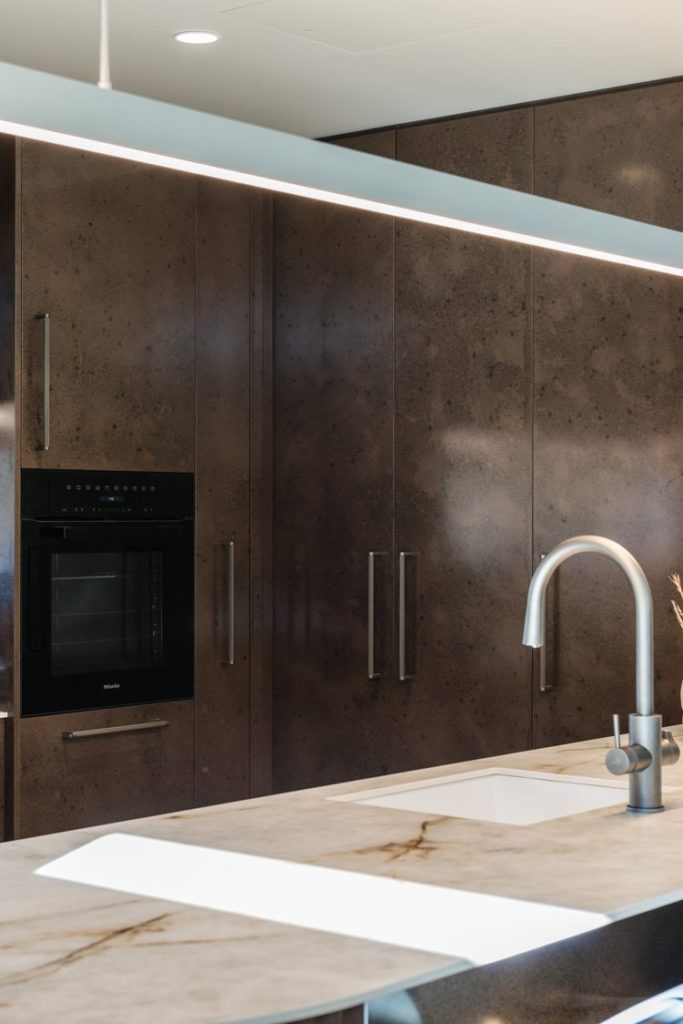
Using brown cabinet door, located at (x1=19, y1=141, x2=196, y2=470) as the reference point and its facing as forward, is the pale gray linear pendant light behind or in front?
in front

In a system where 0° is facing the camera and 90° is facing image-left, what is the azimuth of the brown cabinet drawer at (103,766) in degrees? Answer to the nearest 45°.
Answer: approximately 315°

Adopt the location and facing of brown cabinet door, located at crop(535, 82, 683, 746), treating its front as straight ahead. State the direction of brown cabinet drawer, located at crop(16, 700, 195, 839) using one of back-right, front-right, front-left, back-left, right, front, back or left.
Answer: front-right

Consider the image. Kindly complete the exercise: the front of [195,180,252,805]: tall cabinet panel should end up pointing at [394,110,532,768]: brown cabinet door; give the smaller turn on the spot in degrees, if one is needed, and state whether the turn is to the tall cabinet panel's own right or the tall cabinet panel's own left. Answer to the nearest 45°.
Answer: approximately 45° to the tall cabinet panel's own left

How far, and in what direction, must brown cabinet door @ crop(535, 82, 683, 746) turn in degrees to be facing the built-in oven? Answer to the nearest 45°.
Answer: approximately 45° to its right

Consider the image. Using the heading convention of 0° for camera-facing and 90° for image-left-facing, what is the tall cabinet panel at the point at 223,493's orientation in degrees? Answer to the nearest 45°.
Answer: approximately 315°

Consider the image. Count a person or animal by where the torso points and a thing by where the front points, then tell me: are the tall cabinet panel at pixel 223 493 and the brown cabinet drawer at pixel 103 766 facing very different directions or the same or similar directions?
same or similar directions

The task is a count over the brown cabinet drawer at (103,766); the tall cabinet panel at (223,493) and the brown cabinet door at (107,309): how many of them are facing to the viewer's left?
0

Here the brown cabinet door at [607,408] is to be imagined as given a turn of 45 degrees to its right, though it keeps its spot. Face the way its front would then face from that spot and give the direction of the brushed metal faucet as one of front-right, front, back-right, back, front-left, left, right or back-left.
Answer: left

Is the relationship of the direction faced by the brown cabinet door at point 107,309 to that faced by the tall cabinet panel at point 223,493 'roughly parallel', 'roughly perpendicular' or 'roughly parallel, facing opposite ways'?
roughly parallel

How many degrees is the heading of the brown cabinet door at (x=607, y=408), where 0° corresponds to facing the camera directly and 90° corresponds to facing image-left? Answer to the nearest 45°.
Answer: approximately 45°

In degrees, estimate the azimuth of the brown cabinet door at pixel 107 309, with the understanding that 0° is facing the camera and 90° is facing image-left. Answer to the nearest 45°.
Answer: approximately 315°
